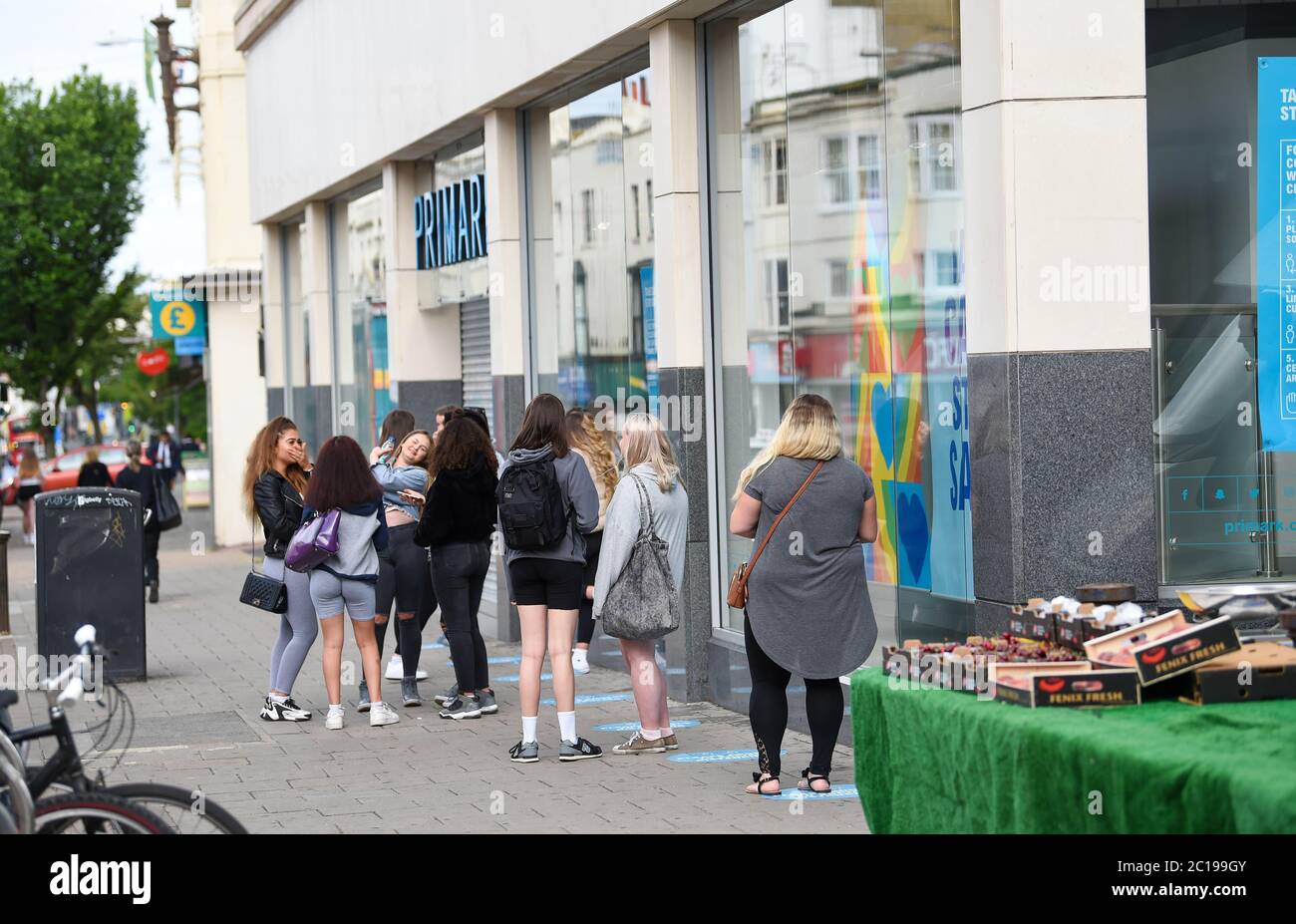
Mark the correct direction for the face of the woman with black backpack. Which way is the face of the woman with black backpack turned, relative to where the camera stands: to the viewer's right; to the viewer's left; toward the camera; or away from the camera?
away from the camera

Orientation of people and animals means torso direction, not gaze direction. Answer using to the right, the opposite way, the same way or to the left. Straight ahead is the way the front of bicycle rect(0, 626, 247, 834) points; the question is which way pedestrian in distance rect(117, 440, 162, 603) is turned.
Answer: to the left

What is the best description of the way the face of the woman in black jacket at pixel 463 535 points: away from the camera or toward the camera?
away from the camera

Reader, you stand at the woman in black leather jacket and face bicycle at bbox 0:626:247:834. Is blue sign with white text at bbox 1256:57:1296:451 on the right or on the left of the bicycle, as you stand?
left

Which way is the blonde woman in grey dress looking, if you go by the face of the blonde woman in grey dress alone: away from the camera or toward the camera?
away from the camera

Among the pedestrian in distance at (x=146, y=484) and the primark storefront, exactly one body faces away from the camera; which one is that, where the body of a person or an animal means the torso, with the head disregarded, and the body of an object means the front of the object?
the pedestrian in distance

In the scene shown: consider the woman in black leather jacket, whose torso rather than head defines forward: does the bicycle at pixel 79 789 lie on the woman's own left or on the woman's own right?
on the woman's own right

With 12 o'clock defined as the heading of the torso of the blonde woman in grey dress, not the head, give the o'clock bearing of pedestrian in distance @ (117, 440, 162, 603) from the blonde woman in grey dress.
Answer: The pedestrian in distance is roughly at 11 o'clock from the blonde woman in grey dress.

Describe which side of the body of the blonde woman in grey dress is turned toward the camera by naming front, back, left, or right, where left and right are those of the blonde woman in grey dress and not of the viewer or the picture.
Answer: back

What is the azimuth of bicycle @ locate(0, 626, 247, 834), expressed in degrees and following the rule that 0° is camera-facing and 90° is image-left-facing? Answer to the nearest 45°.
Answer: approximately 270°
